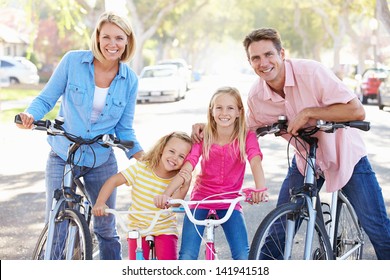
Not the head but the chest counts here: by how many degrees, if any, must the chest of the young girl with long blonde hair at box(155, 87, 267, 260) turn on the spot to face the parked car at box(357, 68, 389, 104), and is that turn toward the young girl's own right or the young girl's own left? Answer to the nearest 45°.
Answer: approximately 180°

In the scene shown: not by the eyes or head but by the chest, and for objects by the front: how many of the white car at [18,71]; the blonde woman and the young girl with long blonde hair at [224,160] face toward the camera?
2
